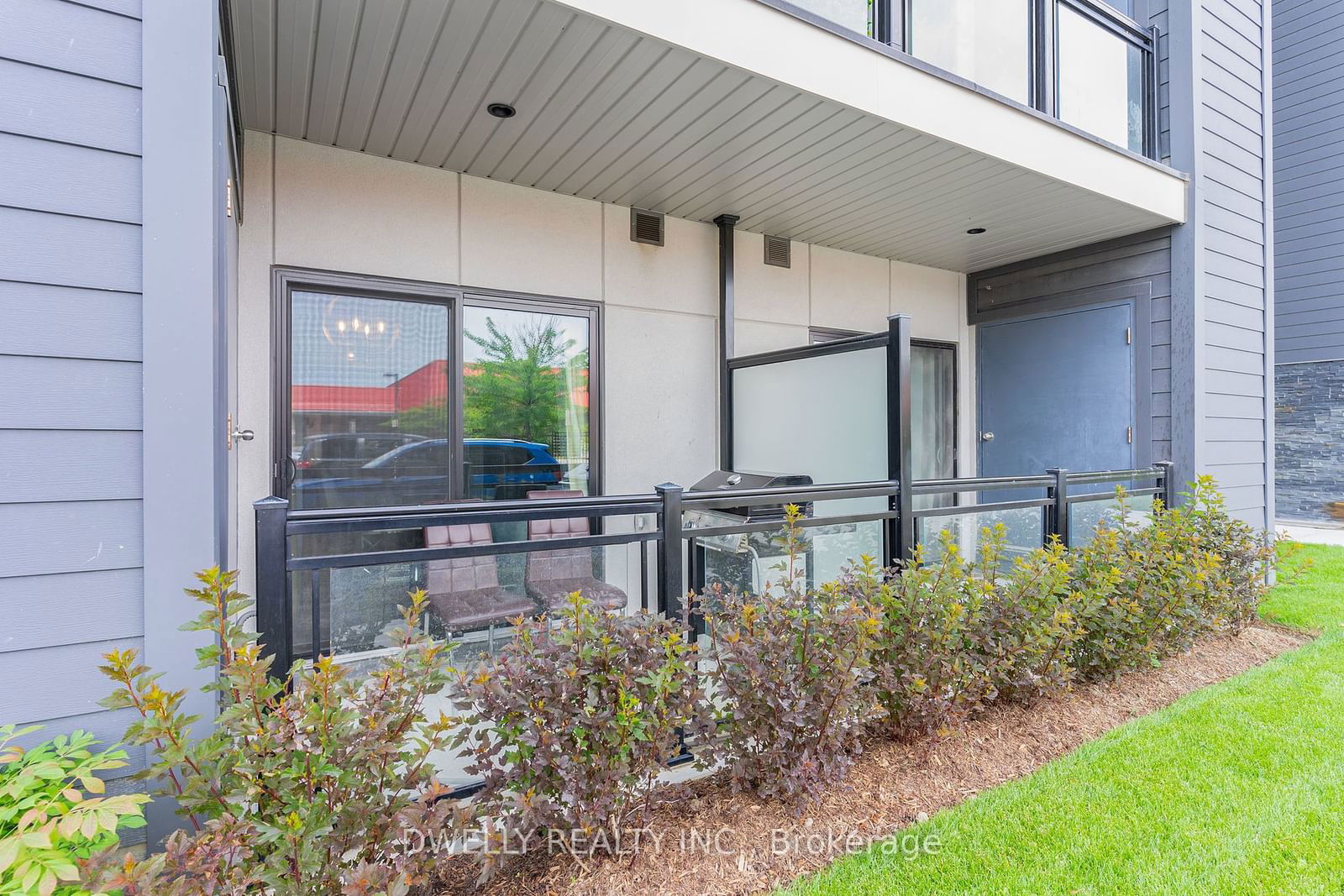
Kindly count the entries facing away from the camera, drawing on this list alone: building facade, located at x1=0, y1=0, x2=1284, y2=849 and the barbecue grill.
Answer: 0

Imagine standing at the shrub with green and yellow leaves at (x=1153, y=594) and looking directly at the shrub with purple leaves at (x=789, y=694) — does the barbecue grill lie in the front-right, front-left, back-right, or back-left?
front-right

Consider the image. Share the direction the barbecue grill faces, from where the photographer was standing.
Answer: facing the viewer and to the left of the viewer

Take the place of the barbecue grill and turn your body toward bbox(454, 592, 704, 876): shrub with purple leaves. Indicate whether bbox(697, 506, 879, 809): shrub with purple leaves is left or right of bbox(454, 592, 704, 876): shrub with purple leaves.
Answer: left

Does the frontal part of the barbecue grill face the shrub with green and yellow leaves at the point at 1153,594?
no

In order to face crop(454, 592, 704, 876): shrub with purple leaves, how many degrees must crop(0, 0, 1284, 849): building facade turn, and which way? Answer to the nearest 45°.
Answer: approximately 45° to its right

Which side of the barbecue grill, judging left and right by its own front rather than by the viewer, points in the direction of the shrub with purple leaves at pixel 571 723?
front

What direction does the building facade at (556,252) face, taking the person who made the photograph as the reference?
facing the viewer and to the right of the viewer
